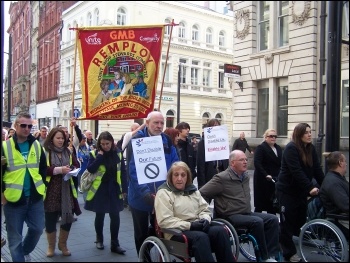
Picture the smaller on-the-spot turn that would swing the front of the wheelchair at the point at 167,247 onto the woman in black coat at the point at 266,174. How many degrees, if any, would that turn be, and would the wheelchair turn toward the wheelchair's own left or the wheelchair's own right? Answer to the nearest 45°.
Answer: approximately 90° to the wheelchair's own left

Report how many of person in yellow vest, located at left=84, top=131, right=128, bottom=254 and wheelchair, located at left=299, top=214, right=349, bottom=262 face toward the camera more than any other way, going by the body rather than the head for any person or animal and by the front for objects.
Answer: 1

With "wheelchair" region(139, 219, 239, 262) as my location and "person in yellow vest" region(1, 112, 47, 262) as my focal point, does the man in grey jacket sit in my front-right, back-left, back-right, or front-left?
back-right

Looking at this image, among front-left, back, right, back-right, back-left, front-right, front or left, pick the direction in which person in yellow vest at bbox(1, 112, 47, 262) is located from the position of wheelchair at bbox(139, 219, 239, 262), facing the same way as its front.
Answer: back-right

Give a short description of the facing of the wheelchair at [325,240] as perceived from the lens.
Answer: facing to the right of the viewer

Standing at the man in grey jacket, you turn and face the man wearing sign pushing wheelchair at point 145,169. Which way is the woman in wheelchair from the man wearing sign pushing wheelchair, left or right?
left

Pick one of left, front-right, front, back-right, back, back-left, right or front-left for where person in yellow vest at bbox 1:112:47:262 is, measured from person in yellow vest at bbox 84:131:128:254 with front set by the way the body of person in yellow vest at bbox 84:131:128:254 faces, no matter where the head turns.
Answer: front-right

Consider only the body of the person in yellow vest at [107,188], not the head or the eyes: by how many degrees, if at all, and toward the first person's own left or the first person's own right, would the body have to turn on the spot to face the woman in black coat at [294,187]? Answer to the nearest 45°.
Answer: approximately 90° to the first person's own left
